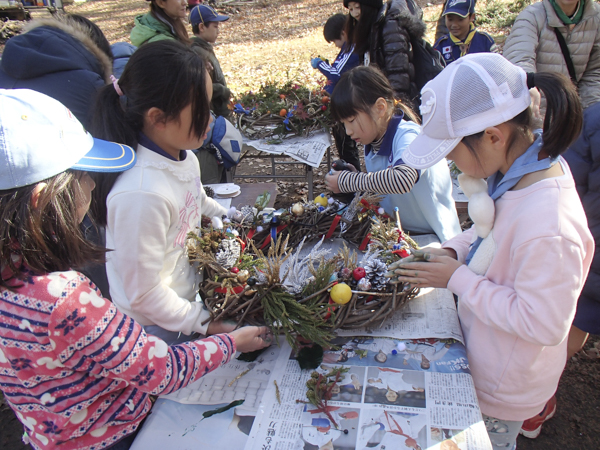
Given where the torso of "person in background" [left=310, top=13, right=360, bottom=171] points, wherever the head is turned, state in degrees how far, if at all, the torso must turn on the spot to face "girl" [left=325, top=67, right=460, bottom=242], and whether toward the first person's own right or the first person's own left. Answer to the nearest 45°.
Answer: approximately 90° to the first person's own left

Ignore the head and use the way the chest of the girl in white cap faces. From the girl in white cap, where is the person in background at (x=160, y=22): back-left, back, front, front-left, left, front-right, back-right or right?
front-right

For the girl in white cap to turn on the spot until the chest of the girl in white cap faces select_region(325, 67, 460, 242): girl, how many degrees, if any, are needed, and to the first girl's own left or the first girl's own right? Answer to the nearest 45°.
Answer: approximately 45° to the first girl's own right

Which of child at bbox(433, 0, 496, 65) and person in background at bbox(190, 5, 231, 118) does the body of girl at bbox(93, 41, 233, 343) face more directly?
the child

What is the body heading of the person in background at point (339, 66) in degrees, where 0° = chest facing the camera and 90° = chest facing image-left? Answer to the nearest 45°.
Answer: approximately 90°

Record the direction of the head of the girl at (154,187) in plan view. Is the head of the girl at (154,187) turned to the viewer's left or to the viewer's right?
to the viewer's right

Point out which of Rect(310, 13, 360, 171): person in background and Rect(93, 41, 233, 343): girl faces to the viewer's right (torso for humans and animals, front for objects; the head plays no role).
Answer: the girl

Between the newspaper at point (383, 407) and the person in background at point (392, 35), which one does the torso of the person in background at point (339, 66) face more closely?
the newspaper

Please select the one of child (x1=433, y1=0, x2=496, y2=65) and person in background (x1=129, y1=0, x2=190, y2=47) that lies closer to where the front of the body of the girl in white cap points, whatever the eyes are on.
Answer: the person in background

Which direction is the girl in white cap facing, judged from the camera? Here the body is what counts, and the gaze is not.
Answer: to the viewer's left

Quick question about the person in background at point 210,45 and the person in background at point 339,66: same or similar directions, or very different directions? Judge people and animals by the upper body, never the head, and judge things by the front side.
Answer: very different directions
